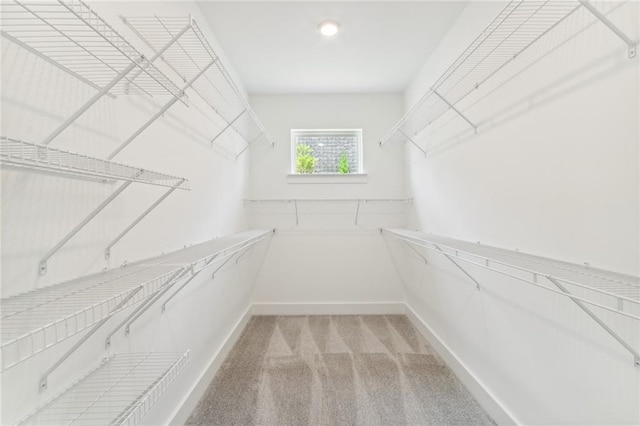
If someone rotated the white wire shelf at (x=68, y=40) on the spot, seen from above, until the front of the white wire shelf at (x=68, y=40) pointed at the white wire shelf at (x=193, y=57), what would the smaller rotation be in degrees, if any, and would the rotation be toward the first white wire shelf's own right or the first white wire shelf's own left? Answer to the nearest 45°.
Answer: approximately 45° to the first white wire shelf's own left

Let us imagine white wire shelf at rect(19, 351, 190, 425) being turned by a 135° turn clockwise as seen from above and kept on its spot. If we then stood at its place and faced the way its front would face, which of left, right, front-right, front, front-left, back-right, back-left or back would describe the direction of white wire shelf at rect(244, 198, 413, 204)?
back

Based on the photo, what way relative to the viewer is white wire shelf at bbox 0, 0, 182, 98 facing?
to the viewer's right

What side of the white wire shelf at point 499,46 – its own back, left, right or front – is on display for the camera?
left

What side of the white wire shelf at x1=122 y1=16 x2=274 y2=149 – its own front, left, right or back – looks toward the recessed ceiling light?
front

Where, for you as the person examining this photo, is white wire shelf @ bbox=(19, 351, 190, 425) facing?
facing to the right of the viewer

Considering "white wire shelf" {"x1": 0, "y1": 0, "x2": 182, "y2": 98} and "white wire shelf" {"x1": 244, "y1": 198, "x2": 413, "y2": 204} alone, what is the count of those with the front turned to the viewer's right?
1

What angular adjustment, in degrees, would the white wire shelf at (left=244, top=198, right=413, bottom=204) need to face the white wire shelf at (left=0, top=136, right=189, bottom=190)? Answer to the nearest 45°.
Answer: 0° — it already faces it

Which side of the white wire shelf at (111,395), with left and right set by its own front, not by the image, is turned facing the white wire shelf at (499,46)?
front

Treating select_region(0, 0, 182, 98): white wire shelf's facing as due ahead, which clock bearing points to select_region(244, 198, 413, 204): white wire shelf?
select_region(244, 198, 413, 204): white wire shelf is roughly at 11 o'clock from select_region(0, 0, 182, 98): white wire shelf.

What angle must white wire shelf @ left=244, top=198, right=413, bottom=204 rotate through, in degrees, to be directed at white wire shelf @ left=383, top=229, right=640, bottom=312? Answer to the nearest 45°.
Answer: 0° — it already faces it

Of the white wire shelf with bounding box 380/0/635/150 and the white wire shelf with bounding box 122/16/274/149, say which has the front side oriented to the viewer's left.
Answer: the white wire shelf with bounding box 380/0/635/150

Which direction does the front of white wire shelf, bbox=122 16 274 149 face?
to the viewer's right

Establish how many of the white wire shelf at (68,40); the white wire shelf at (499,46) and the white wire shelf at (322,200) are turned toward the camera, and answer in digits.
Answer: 1

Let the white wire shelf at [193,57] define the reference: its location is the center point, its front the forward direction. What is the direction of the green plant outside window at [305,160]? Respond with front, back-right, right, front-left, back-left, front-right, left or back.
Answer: front-left
